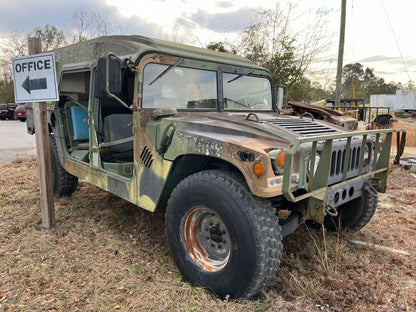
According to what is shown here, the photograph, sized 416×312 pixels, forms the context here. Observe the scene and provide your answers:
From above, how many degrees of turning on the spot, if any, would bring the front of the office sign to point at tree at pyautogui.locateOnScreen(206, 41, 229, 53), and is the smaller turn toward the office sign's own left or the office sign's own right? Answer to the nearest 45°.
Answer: approximately 135° to the office sign's own left

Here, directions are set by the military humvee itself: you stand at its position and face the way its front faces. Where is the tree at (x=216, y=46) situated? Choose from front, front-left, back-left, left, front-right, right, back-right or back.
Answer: back-left

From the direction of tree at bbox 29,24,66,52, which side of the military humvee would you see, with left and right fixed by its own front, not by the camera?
back

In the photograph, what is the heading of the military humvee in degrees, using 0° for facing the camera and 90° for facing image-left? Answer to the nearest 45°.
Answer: approximately 315°

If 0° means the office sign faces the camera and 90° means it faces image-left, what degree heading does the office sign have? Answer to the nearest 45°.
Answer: approximately 0°

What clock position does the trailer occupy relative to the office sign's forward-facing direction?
The trailer is roughly at 8 o'clock from the office sign.

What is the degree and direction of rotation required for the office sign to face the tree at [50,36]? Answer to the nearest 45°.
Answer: approximately 180°

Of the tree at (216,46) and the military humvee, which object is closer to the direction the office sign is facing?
the military humvee
